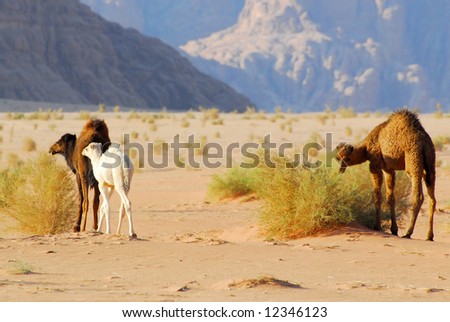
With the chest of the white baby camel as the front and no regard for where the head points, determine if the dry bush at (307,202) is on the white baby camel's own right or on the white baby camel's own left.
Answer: on the white baby camel's own right

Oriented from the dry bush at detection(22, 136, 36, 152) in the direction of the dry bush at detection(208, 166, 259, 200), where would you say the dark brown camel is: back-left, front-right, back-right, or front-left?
front-right

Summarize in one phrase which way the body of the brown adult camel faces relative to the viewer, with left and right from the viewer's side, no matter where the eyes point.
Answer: facing away from the viewer and to the left of the viewer

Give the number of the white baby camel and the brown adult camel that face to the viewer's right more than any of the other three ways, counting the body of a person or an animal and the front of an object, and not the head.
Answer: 0

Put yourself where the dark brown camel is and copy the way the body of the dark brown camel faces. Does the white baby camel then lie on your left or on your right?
on your left

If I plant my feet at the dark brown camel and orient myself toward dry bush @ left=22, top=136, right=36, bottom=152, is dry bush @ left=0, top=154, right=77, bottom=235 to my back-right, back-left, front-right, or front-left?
front-left

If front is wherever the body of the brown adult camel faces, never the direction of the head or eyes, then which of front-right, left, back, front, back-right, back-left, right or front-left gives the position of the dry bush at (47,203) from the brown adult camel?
front-left

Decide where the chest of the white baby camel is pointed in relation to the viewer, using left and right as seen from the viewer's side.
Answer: facing away from the viewer and to the left of the viewer

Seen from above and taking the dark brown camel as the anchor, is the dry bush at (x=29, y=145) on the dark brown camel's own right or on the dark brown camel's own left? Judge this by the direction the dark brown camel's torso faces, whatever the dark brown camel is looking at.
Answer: on the dark brown camel's own right
